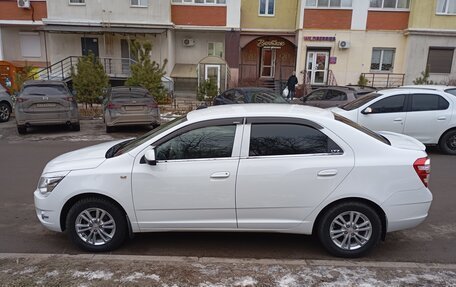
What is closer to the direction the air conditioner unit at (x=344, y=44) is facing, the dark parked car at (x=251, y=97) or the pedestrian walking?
the dark parked car

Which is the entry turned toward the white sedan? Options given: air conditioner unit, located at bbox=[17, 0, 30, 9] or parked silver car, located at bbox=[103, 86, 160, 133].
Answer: the air conditioner unit

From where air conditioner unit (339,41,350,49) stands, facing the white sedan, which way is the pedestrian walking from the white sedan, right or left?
right

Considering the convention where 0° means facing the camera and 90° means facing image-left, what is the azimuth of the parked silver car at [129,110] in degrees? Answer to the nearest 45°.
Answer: approximately 180°

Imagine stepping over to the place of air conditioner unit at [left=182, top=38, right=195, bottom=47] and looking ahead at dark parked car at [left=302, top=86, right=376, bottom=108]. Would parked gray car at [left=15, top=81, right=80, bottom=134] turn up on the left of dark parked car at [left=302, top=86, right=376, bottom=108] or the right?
right

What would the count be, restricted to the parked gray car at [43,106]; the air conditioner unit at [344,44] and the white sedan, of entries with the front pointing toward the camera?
1

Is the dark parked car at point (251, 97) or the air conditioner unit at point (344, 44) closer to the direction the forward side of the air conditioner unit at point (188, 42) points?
the dark parked car

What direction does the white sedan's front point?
to the viewer's left

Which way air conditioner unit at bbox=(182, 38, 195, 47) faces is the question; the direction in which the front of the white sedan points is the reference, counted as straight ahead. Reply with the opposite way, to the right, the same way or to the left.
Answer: to the left

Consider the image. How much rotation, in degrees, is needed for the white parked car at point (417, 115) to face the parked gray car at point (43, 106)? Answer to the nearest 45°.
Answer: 0° — it already faces it

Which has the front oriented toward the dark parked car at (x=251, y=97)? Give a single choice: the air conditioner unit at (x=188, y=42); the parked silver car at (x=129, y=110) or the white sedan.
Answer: the air conditioner unit

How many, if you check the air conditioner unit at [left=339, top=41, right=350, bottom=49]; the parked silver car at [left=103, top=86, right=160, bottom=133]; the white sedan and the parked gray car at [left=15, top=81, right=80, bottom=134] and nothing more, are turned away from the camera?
2

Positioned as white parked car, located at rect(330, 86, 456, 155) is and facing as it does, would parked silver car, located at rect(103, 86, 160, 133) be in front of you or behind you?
in front

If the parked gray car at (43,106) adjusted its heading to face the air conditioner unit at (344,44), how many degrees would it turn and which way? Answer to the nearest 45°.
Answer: approximately 90° to its right

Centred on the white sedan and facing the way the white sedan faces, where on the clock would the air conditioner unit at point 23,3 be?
The air conditioner unit is roughly at 2 o'clock from the white sedan.

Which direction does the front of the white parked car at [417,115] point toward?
to the viewer's left

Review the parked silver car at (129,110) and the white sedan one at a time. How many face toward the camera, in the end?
0

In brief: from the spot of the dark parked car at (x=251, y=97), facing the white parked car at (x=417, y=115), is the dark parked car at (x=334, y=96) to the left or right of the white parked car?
left
